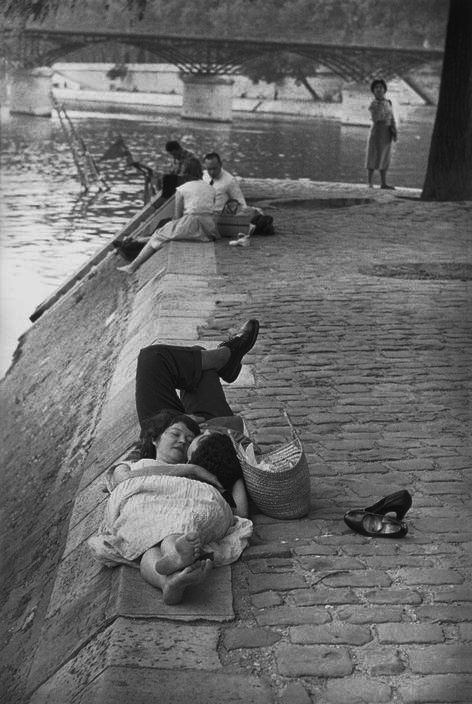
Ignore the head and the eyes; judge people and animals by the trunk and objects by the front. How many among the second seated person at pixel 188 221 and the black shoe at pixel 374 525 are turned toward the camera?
0

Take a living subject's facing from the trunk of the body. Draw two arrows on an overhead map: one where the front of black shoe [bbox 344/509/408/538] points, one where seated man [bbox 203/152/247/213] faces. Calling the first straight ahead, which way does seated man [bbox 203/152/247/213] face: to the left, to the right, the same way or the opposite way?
to the left

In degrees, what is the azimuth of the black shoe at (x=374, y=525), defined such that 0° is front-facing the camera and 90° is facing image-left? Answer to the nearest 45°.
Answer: approximately 135°

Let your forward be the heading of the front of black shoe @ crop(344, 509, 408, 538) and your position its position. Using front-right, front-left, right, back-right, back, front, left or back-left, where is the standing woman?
front-right

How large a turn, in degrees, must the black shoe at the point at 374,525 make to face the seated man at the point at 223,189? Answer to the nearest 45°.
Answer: approximately 45° to its right

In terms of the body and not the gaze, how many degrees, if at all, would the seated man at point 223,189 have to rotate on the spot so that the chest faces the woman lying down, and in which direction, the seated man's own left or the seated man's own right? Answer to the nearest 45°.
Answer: approximately 45° to the seated man's own left

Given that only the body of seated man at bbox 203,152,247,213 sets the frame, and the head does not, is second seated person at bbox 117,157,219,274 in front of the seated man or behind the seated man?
in front

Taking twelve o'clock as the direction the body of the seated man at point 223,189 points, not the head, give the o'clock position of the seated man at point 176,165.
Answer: the seated man at point 176,165 is roughly at 4 o'clock from the seated man at point 223,189.

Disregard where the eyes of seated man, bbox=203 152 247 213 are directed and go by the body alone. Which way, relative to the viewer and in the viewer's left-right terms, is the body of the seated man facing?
facing the viewer and to the left of the viewer

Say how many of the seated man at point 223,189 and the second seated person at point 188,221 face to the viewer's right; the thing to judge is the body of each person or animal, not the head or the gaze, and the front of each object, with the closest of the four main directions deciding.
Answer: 0

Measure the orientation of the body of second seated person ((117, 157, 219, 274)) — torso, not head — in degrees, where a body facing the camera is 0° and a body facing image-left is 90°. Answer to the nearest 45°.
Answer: approximately 135°

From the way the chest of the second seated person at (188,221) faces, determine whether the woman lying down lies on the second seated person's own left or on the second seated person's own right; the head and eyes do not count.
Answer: on the second seated person's own left

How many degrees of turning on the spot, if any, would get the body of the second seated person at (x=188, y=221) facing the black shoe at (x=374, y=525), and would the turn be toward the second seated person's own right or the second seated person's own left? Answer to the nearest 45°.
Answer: approximately 135° to the second seated person's own left
